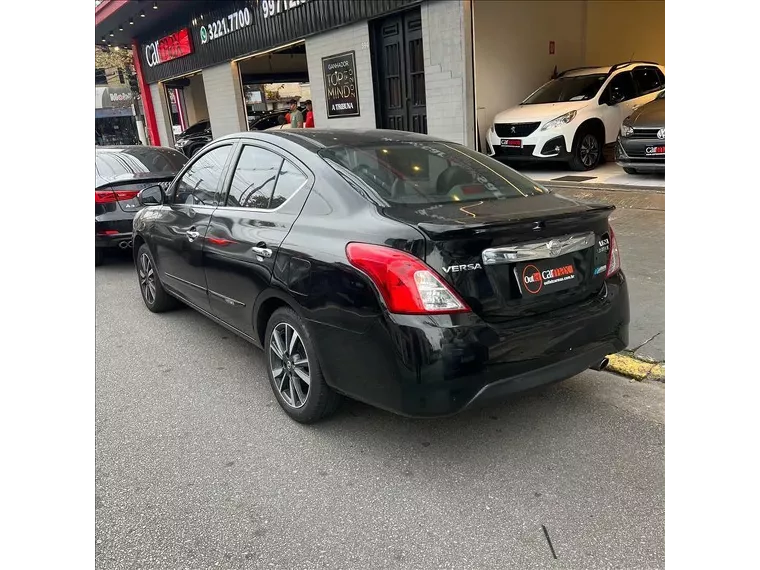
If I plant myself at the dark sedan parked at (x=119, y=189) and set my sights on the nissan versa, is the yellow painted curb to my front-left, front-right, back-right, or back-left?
front-left

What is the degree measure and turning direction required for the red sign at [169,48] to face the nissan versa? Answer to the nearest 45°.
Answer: approximately 45° to its left

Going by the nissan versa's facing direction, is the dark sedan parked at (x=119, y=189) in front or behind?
in front

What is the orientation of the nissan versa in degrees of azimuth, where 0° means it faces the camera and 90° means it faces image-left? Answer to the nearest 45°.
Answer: approximately 135°

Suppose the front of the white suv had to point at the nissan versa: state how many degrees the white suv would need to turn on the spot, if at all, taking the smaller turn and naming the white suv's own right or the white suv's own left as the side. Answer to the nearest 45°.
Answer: approximately 45° to the white suv's own left

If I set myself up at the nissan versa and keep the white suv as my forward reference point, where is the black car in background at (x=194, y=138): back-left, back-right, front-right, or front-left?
front-left

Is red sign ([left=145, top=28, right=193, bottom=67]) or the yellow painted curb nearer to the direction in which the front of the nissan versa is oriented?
the red sign

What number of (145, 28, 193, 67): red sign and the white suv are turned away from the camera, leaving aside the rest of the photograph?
0

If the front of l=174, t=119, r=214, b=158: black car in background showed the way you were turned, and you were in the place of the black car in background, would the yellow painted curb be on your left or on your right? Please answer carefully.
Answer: on your left

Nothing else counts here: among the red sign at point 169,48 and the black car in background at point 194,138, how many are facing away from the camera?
0

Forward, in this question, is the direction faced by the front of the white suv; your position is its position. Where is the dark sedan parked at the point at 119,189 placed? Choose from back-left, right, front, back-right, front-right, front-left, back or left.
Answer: front

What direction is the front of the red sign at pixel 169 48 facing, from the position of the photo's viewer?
facing the viewer and to the left of the viewer
